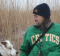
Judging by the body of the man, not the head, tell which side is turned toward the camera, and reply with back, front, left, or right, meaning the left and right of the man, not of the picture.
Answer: front

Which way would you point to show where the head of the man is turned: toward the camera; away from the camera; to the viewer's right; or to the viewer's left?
to the viewer's left
